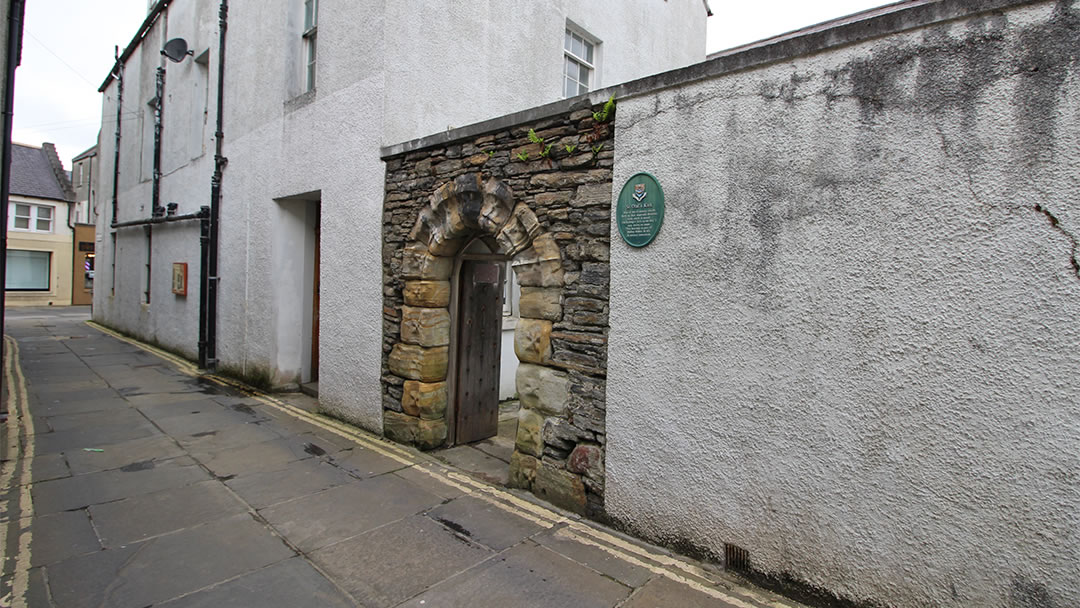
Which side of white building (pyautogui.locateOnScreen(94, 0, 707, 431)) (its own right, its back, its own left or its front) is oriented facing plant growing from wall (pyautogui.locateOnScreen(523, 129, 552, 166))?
left

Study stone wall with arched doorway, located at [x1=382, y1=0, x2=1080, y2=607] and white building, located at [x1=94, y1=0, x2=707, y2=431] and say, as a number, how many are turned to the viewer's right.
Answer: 0

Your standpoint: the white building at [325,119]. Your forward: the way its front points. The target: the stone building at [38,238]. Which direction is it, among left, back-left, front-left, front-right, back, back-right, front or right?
right

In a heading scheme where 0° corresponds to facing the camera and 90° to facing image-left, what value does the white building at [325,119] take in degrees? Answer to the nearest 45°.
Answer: approximately 45°
